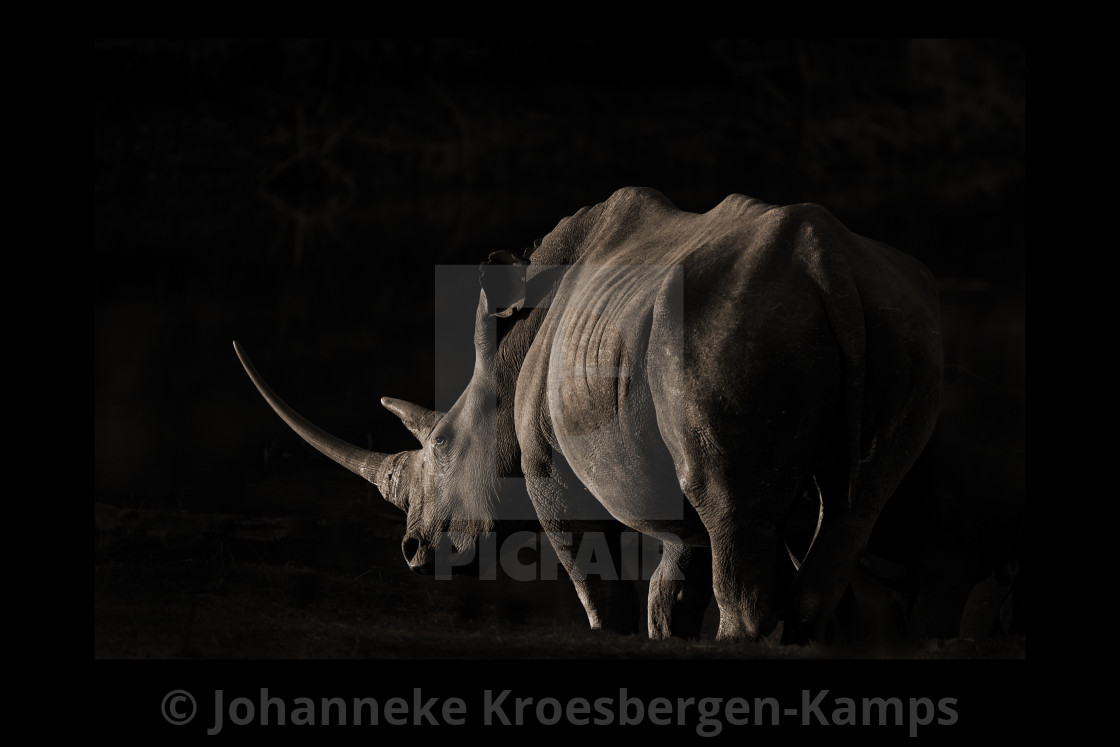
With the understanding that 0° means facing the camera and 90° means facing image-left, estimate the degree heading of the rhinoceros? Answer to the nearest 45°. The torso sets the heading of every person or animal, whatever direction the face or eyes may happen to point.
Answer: approximately 135°
